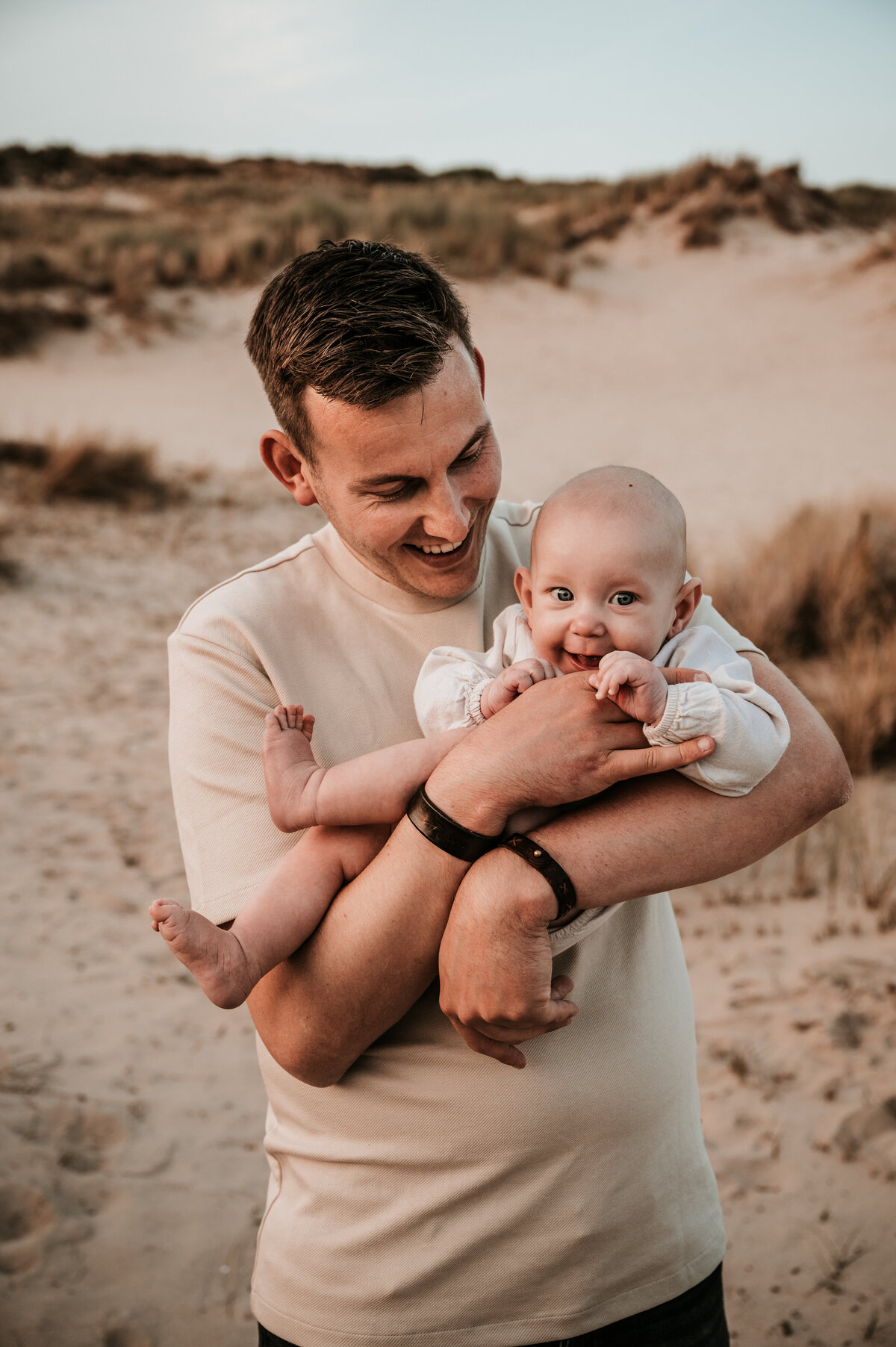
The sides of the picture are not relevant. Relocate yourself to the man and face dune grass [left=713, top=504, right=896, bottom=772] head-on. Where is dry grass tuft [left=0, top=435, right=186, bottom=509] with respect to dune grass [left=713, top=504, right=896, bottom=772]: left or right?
left

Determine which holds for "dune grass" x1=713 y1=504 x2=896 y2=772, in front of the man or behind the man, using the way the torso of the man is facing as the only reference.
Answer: behind

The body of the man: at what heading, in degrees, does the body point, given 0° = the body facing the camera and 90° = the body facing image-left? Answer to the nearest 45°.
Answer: approximately 0°

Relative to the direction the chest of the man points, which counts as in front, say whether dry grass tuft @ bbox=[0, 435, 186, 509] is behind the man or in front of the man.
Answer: behind

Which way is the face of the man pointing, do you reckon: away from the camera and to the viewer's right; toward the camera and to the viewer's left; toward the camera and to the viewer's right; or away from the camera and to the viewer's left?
toward the camera and to the viewer's right
